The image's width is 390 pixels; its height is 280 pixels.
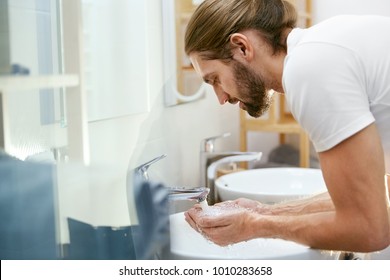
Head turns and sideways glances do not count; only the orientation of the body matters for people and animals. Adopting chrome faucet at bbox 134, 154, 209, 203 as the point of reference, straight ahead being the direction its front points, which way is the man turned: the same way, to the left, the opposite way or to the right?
the opposite way

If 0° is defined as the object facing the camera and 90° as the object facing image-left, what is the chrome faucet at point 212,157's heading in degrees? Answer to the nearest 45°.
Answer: approximately 270°

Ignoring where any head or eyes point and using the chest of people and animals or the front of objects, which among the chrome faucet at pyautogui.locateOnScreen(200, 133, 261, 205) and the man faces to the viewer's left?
the man

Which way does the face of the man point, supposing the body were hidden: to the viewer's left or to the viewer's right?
to the viewer's left

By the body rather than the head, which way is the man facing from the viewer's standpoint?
to the viewer's left

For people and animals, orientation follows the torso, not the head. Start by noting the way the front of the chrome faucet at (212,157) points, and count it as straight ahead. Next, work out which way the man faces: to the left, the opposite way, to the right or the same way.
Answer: the opposite way

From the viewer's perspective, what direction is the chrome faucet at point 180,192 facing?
to the viewer's right
